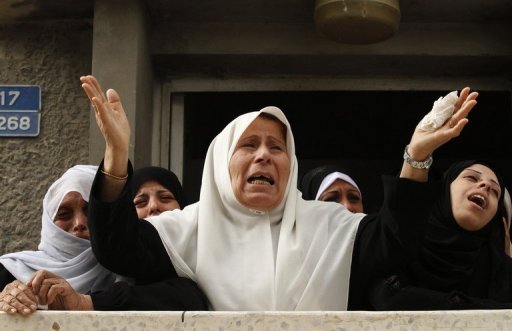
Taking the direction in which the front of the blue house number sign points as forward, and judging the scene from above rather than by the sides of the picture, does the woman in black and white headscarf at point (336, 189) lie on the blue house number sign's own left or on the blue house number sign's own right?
on the blue house number sign's own left

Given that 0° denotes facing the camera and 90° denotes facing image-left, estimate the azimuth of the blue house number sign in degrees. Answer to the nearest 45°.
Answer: approximately 0°

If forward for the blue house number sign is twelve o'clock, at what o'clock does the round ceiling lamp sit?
The round ceiling lamp is roughly at 10 o'clock from the blue house number sign.

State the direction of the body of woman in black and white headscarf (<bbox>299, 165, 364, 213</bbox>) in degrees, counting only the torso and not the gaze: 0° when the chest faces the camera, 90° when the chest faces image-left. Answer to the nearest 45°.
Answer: approximately 315°

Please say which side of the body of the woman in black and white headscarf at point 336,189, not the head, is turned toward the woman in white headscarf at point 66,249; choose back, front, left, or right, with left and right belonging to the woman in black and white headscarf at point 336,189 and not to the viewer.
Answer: right

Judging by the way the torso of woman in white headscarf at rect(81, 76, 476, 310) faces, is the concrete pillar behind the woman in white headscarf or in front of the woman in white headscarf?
behind
